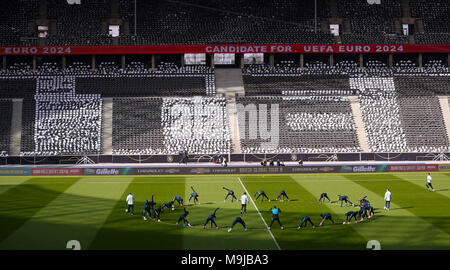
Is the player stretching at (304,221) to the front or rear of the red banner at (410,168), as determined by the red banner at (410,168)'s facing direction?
to the front

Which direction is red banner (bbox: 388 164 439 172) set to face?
toward the camera

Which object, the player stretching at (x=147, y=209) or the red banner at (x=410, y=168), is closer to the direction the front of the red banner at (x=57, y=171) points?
the player stretching

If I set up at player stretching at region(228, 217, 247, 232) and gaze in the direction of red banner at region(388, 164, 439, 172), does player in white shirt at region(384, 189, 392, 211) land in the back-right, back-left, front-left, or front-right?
front-right

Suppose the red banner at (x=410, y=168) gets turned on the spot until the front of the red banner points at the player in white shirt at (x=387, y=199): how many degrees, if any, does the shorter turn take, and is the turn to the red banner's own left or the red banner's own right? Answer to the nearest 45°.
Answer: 0° — it already faces them

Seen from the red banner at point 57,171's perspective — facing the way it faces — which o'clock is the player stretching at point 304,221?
The player stretching is roughly at 11 o'clock from the red banner.

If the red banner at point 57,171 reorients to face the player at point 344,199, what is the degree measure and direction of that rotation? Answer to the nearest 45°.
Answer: approximately 45° to its left

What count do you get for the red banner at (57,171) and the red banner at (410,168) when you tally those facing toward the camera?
2

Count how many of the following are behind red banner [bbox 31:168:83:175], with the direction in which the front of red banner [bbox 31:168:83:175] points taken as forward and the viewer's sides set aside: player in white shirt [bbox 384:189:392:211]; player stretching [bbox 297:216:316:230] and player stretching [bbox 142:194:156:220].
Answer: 0

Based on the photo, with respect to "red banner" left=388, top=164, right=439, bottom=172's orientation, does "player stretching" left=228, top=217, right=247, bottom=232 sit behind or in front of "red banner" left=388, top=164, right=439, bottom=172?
in front

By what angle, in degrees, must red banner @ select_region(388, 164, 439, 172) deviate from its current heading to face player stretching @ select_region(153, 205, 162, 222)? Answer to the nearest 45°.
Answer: approximately 45° to its right
